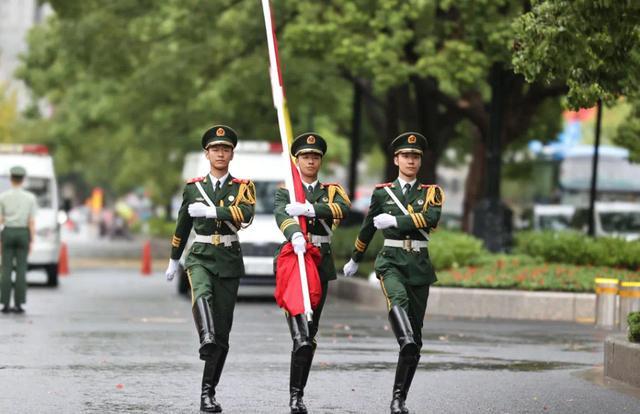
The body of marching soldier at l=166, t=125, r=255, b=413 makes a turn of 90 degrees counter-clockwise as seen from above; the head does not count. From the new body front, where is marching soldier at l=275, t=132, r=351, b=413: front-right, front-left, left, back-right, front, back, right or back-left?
front

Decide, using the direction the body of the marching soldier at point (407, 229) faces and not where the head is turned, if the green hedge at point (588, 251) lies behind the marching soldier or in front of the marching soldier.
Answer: behind

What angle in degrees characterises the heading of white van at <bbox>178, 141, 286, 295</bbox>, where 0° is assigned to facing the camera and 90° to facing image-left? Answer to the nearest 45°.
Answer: approximately 0°

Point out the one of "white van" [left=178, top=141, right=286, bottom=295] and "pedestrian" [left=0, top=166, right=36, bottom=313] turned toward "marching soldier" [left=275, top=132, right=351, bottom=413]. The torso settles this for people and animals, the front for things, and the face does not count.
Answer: the white van

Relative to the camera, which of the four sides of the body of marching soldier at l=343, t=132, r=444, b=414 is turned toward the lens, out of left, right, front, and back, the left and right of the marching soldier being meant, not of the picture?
front
